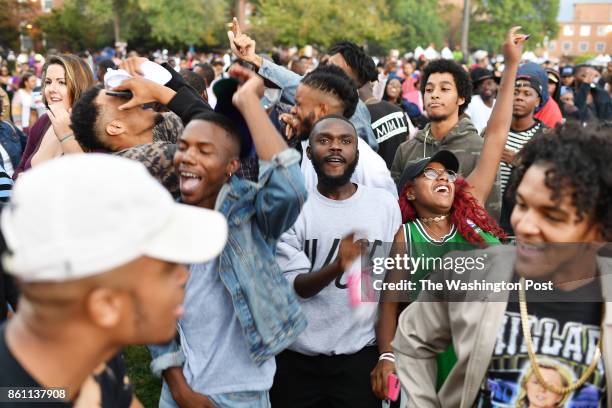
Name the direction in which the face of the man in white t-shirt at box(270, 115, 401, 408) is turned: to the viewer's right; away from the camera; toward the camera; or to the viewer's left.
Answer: toward the camera

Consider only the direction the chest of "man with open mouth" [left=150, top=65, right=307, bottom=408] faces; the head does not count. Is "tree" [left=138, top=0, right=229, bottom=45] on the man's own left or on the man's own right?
on the man's own right

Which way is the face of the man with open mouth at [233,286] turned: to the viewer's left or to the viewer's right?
to the viewer's left

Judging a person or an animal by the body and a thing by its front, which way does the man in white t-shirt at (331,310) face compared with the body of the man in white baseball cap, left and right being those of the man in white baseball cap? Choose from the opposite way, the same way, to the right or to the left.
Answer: to the right

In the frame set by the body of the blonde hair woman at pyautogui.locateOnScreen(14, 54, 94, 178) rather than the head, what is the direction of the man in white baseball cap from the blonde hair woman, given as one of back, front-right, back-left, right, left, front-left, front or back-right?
front-left

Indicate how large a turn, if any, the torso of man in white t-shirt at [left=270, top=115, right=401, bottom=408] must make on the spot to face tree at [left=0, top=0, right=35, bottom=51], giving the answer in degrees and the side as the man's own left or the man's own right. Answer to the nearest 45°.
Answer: approximately 135° to the man's own right

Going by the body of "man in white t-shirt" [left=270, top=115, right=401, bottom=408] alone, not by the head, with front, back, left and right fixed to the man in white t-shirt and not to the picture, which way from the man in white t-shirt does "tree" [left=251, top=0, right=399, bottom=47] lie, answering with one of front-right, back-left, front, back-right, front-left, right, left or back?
back

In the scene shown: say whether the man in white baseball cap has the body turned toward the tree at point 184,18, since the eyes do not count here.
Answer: no

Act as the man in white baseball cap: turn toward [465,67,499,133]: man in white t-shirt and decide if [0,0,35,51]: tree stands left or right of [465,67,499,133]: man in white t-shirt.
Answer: left

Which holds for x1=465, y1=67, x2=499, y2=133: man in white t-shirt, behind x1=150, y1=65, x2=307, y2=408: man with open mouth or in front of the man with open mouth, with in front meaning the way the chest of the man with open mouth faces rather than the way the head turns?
behind

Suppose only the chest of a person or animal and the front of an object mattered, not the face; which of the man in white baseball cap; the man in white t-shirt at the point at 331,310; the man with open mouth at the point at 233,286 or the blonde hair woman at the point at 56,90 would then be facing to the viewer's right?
the man in white baseball cap

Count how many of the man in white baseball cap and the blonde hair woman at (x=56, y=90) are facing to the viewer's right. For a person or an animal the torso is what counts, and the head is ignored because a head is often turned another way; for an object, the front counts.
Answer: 1

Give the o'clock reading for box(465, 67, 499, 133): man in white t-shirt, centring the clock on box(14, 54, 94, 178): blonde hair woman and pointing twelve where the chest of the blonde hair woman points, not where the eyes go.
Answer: The man in white t-shirt is roughly at 7 o'clock from the blonde hair woman.

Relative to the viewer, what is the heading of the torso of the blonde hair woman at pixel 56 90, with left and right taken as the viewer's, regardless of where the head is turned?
facing the viewer and to the left of the viewer

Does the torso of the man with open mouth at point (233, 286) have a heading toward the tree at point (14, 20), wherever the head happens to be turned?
no

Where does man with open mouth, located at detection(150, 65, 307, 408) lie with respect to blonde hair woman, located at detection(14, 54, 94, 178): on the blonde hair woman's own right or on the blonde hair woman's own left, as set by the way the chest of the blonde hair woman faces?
on the blonde hair woman's own left

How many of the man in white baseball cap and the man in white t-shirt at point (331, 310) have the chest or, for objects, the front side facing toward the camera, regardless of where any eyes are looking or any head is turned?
1

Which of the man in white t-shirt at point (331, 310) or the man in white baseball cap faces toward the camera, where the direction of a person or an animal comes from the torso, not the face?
the man in white t-shirt

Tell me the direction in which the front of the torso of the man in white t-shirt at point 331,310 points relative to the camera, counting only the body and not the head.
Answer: toward the camera
